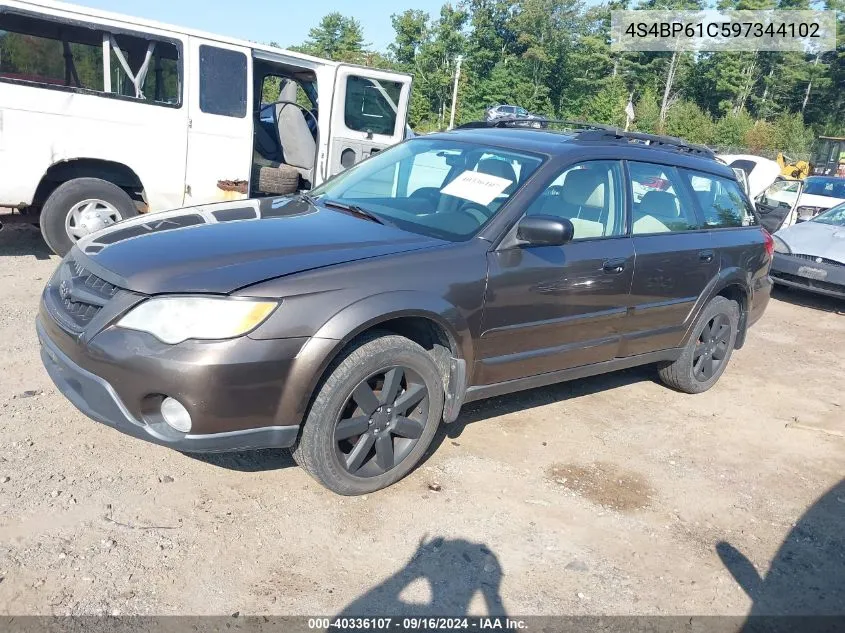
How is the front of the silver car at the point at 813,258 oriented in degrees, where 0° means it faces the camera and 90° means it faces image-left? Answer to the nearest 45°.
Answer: approximately 45°

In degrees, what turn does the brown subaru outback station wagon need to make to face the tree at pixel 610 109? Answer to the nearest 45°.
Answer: approximately 135° to its right

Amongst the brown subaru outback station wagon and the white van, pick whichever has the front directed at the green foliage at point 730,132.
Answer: the white van

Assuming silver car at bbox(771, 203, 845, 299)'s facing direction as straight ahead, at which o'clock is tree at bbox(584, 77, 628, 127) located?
The tree is roughly at 4 o'clock from the silver car.

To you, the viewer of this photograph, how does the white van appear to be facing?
facing away from the viewer and to the right of the viewer

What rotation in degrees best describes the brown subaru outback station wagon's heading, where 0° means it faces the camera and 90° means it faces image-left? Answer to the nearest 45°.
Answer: approximately 45°

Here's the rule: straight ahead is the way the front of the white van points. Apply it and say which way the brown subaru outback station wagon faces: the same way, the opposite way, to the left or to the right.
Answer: the opposite way

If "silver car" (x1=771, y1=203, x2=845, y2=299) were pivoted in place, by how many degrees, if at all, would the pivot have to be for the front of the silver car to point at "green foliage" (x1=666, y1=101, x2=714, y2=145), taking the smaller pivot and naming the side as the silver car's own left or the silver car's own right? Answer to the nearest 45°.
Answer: approximately 135° to the silver car's own right

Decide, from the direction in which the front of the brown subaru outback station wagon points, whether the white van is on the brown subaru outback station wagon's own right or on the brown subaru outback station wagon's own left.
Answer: on the brown subaru outback station wagon's own right

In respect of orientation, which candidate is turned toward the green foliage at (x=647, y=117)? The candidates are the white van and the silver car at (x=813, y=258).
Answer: the white van

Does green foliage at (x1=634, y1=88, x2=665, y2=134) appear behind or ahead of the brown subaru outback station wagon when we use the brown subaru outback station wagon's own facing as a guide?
behind

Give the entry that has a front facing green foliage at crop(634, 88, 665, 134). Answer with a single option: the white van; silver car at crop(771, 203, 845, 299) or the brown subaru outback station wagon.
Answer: the white van

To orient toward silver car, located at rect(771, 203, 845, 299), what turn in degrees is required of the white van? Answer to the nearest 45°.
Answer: approximately 45° to its right
